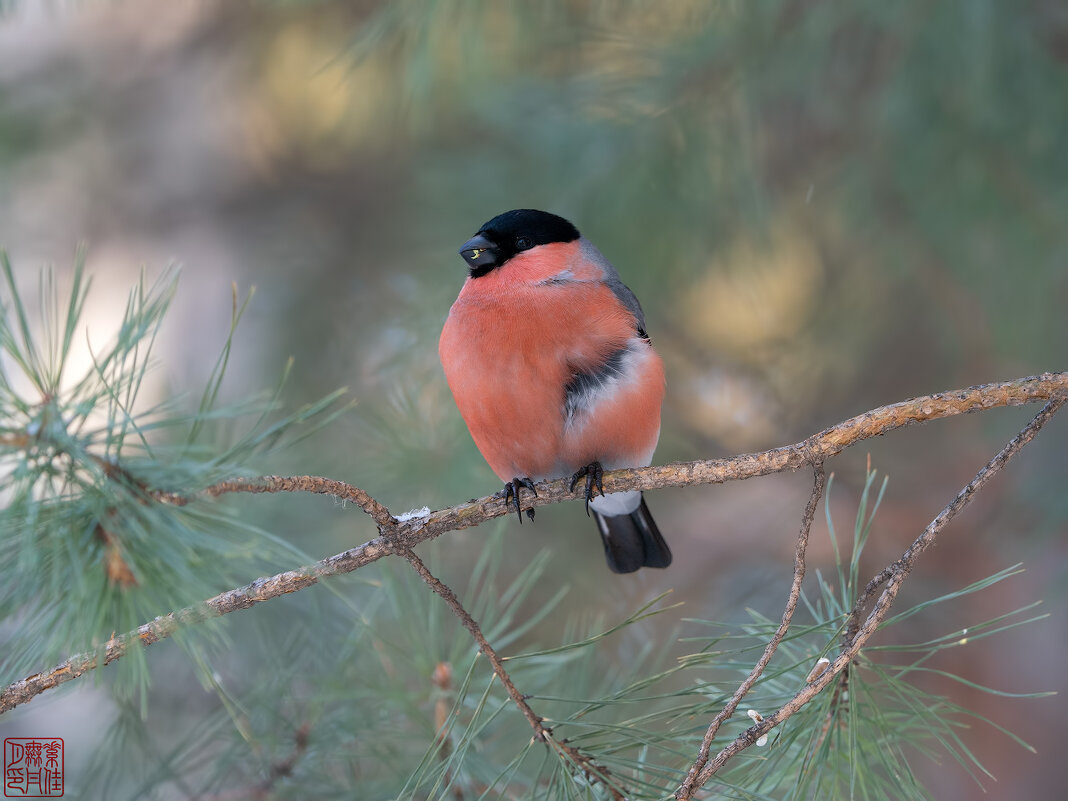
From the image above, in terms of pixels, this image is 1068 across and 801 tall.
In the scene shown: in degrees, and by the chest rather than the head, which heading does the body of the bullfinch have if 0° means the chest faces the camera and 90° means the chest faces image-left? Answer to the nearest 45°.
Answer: approximately 45°
